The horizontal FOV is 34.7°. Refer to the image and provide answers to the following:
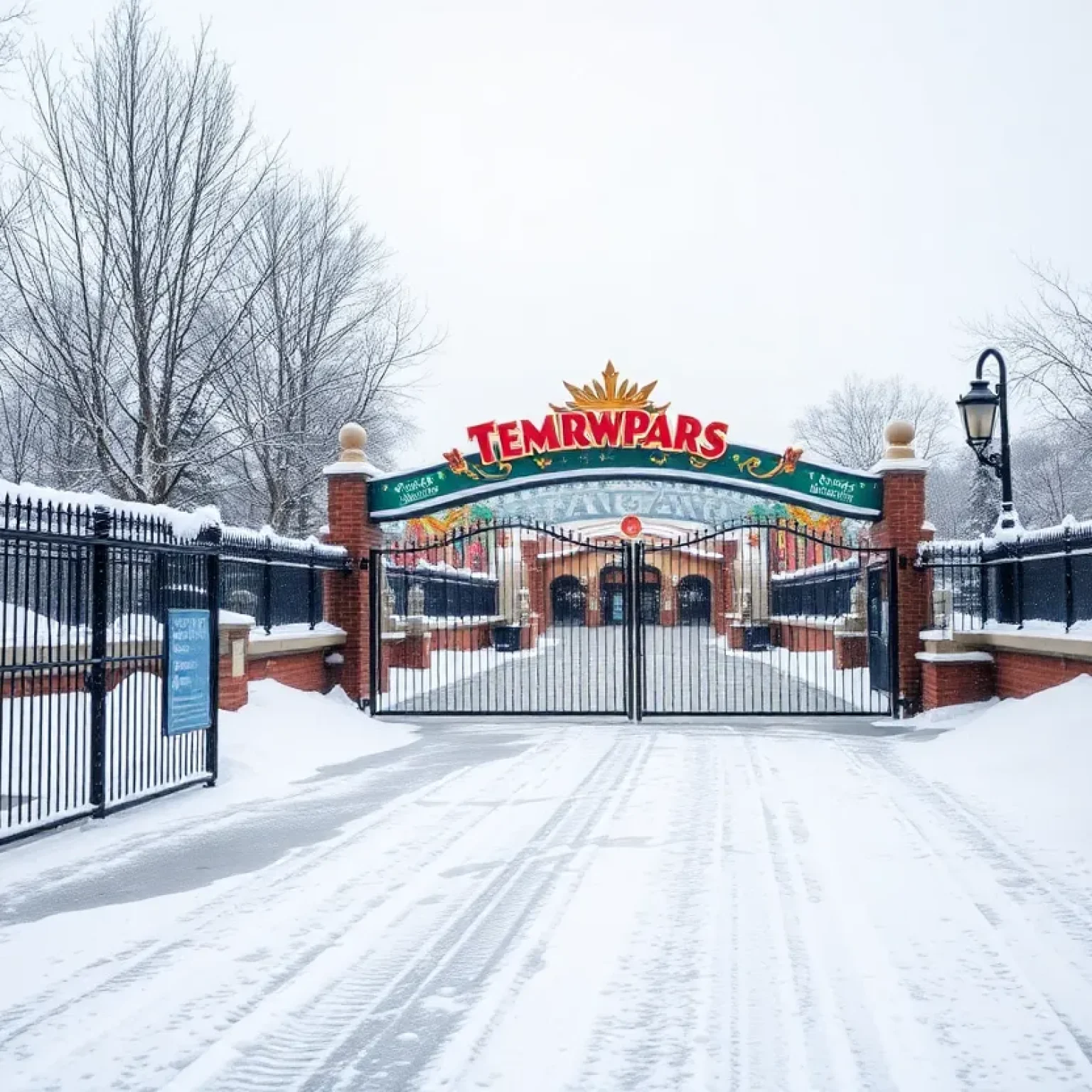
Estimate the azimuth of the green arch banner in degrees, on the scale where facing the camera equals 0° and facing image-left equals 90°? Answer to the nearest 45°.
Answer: approximately 0°

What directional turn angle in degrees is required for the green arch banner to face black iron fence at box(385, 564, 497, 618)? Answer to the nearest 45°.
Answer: approximately 180°

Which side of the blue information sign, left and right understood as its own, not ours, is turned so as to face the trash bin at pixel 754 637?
left

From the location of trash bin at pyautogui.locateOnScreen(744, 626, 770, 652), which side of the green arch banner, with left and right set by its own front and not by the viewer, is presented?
back

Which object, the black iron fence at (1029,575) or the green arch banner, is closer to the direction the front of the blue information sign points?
the black iron fence

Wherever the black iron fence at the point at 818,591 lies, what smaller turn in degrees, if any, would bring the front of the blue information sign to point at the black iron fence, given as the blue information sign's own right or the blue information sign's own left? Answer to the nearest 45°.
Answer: approximately 90° to the blue information sign's own left

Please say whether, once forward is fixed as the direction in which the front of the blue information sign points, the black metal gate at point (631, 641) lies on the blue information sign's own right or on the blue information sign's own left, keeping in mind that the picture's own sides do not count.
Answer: on the blue information sign's own left

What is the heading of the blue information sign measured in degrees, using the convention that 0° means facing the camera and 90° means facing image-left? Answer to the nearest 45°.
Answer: approximately 315°

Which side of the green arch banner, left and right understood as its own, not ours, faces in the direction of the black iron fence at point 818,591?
back
